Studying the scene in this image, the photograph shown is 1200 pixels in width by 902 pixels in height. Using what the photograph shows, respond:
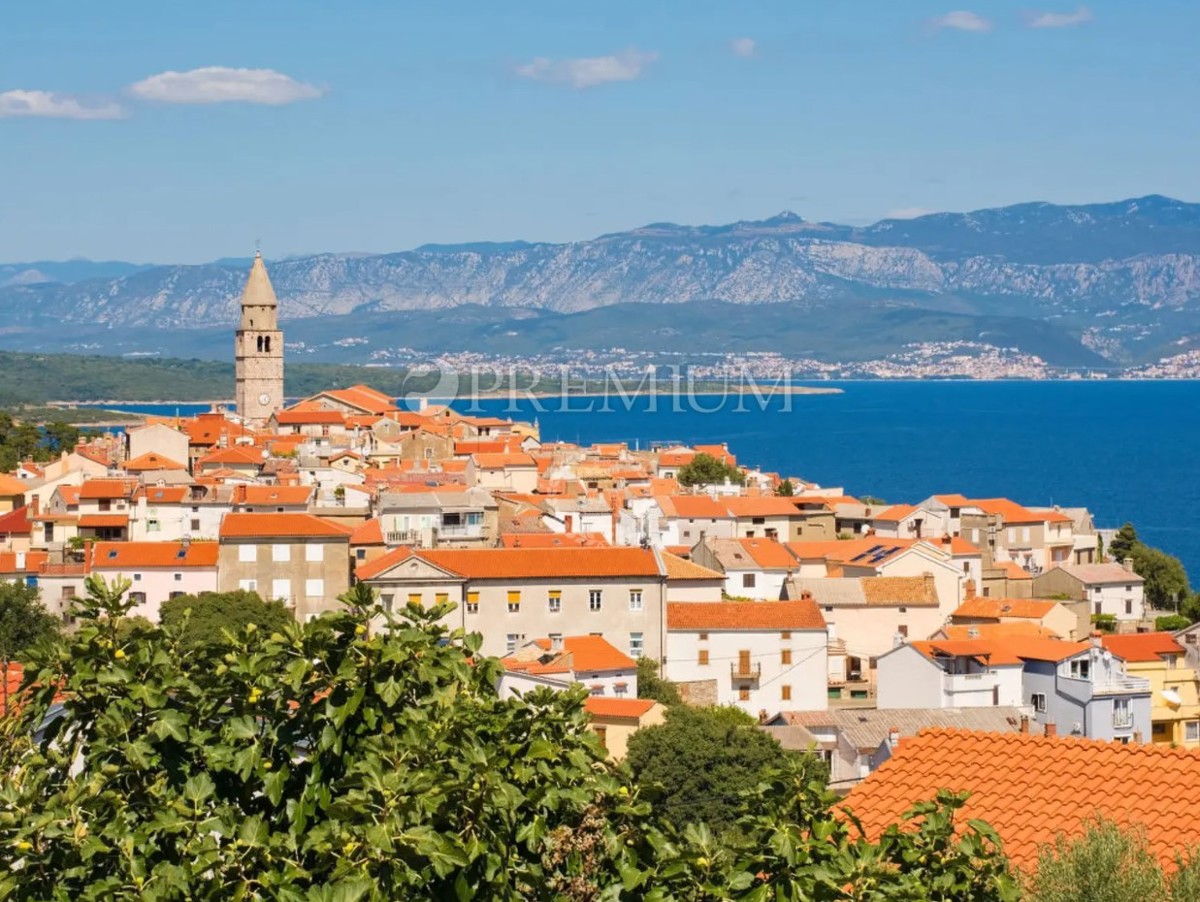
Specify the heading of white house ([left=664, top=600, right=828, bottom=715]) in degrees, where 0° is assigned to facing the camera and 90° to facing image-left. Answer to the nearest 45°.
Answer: approximately 0°

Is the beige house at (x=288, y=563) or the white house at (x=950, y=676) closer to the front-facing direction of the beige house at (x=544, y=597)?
the white house

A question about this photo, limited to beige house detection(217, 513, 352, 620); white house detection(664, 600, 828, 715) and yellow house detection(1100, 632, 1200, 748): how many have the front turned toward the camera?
3

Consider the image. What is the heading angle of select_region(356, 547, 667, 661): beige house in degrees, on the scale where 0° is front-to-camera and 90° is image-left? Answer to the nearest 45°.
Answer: approximately 0°

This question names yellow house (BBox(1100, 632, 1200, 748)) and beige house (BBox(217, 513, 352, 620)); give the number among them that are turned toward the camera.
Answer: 2

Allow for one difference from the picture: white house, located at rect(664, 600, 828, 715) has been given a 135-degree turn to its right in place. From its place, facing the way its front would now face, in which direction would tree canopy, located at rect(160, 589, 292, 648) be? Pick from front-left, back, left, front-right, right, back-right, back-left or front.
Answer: front-left

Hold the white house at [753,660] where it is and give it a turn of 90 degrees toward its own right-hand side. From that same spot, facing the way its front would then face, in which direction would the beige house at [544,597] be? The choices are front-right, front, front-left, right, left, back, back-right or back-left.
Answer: front

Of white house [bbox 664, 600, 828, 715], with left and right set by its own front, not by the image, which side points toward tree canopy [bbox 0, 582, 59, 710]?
right

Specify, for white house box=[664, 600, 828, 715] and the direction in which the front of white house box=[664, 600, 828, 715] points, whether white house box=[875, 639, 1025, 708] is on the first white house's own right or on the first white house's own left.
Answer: on the first white house's own left

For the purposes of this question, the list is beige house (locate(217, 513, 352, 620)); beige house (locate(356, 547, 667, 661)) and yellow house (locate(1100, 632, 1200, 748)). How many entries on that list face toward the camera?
3

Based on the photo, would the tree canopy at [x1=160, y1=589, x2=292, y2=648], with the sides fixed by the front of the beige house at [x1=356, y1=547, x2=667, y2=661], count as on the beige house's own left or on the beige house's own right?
on the beige house's own right

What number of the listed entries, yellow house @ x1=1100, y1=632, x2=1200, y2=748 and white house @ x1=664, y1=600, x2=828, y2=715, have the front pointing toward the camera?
2
